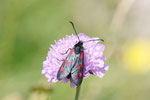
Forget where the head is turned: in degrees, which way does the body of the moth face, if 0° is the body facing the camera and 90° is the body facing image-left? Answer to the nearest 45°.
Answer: approximately 180°
